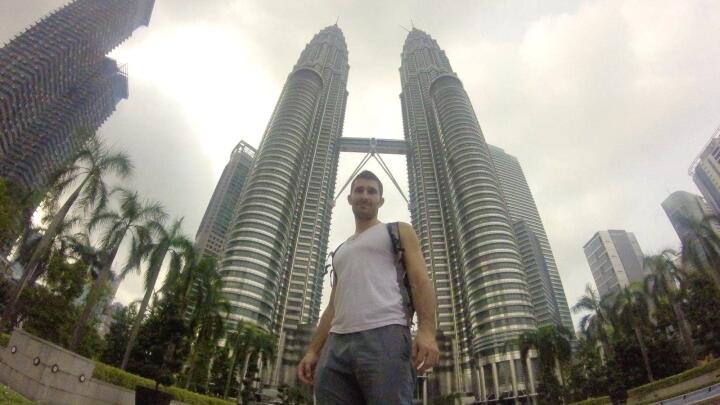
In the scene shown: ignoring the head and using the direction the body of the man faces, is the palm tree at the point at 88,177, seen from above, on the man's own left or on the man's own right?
on the man's own right

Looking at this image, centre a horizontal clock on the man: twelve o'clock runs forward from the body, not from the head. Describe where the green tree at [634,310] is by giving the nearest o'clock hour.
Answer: The green tree is roughly at 6 o'clock from the man.

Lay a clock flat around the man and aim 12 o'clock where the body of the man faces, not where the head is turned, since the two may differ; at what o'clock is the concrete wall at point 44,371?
The concrete wall is roughly at 3 o'clock from the man.

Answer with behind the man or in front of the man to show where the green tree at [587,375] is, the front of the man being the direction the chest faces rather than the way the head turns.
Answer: behind

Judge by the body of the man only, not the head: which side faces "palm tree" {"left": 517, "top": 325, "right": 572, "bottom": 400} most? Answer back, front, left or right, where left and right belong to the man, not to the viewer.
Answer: back

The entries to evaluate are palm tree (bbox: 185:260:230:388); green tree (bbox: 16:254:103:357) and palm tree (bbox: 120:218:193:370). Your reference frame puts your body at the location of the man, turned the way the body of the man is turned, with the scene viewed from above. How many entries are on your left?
0

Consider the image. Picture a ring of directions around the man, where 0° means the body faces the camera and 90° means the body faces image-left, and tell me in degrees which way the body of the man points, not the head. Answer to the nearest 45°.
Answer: approximately 45°

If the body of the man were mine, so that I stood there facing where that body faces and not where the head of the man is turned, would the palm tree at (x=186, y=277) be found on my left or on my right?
on my right

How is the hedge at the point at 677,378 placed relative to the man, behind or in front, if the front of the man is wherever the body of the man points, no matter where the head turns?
behind

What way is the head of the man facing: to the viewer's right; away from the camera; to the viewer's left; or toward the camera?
toward the camera

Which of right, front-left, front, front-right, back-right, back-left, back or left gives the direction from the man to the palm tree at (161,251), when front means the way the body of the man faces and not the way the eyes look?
right

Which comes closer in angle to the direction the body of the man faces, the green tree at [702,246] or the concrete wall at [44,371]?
the concrete wall

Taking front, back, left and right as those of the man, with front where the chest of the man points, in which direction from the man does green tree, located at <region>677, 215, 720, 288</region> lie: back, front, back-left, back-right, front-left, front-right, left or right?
back
